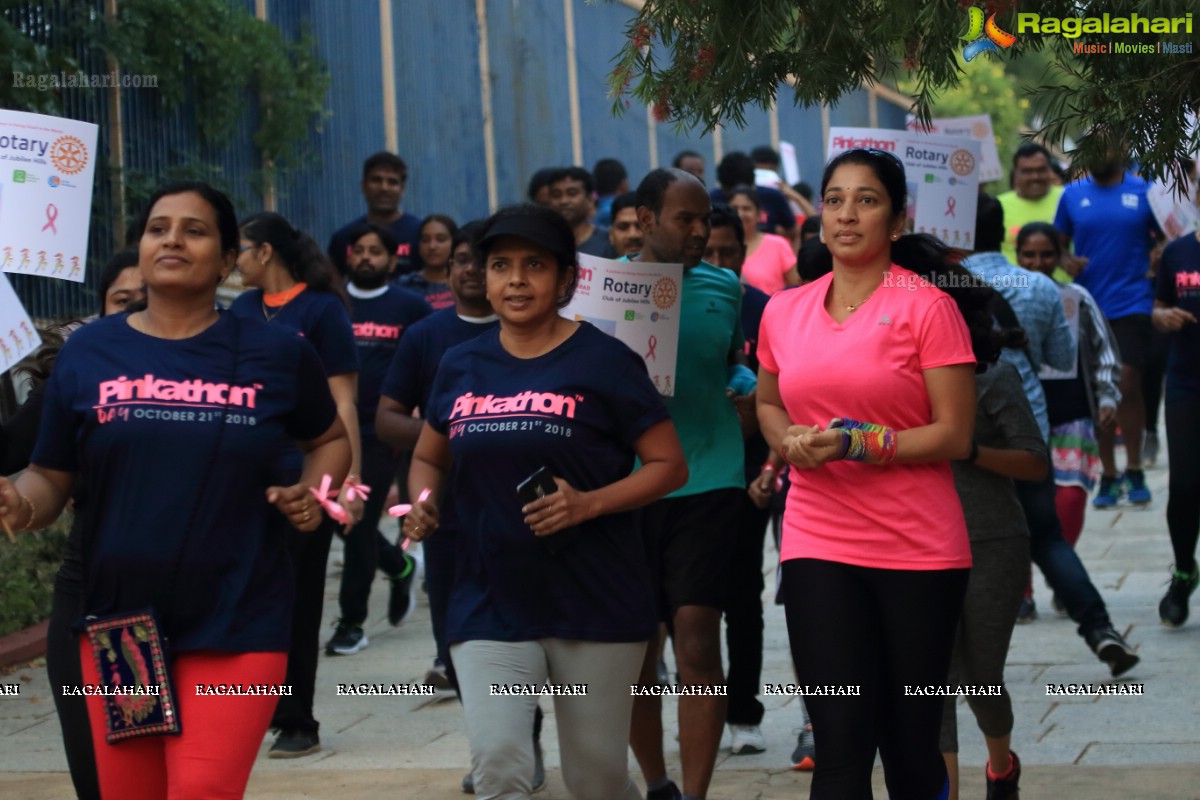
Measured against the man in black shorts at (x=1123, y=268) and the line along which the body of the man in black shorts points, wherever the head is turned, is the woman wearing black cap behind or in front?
in front

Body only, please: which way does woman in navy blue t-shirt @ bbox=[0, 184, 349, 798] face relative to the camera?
toward the camera

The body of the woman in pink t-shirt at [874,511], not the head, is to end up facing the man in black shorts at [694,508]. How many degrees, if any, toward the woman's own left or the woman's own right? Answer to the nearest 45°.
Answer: approximately 90° to the woman's own right

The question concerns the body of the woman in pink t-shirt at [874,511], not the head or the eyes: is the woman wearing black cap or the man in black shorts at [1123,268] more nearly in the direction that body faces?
the woman wearing black cap

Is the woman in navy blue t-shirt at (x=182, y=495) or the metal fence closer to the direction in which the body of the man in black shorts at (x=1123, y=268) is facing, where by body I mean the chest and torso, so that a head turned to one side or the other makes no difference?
the woman in navy blue t-shirt

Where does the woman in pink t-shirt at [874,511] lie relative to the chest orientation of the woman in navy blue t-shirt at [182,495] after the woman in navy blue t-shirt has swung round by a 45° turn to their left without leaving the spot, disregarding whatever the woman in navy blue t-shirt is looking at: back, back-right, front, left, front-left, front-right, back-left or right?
front-left

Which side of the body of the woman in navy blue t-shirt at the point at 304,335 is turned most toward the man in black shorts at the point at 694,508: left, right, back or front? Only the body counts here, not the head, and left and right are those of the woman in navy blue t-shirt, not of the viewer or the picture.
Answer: left

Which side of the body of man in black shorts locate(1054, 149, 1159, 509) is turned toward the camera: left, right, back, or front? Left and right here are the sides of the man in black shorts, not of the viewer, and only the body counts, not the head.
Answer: front

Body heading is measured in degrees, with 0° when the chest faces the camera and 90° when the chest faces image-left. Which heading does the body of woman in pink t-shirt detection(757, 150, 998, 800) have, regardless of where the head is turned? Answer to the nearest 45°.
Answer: approximately 45°

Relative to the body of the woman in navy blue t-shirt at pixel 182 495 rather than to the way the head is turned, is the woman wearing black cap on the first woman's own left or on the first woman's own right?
on the first woman's own left

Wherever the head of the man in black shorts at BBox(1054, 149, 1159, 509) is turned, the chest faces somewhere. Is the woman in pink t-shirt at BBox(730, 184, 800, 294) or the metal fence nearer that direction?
the woman in pink t-shirt

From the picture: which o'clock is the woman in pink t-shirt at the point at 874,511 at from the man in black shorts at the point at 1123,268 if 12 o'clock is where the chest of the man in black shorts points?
The woman in pink t-shirt is roughly at 12 o'clock from the man in black shorts.

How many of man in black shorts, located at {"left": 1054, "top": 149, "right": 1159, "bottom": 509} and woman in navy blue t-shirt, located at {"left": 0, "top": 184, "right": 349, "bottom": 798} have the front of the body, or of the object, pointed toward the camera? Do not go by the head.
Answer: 2

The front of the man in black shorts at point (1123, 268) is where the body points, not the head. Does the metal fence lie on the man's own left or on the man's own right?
on the man's own right
